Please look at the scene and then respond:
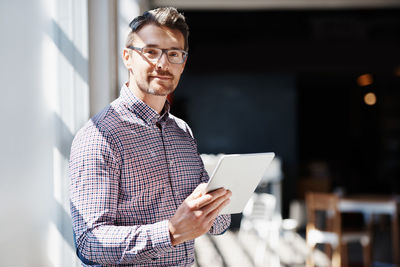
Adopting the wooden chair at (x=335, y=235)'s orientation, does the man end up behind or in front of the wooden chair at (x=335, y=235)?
behind

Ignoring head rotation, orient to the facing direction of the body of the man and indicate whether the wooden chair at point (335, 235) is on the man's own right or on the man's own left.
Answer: on the man's own left

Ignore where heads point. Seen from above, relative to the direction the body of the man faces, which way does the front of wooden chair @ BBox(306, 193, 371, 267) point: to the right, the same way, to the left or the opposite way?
to the left

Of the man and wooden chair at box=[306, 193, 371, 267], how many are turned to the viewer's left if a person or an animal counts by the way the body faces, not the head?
0

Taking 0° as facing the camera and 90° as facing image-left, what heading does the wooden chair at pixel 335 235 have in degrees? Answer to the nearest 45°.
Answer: approximately 225°

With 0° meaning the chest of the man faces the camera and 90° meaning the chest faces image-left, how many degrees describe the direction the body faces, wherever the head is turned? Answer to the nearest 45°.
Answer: approximately 315°

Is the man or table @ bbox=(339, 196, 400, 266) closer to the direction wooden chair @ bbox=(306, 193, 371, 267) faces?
the table

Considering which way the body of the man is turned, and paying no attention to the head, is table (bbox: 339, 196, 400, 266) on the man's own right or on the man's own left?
on the man's own left

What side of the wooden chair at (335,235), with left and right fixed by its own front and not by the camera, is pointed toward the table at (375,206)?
front
